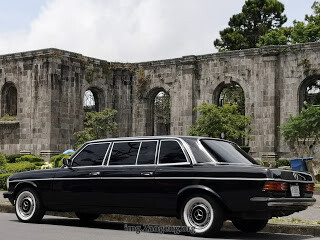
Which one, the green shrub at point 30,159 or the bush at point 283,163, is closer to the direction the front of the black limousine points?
the green shrub

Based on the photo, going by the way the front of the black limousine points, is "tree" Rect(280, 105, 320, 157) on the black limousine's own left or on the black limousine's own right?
on the black limousine's own right

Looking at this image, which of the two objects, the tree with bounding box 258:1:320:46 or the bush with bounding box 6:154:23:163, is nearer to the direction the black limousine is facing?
the bush

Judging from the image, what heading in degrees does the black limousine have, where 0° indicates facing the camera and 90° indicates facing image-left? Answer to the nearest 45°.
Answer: approximately 135°

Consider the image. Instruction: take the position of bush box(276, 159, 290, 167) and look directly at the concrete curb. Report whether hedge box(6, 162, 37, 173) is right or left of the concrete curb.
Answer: right

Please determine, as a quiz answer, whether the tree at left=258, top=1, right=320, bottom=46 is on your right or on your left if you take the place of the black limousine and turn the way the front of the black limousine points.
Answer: on your right

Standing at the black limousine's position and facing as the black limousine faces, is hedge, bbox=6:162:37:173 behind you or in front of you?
in front
